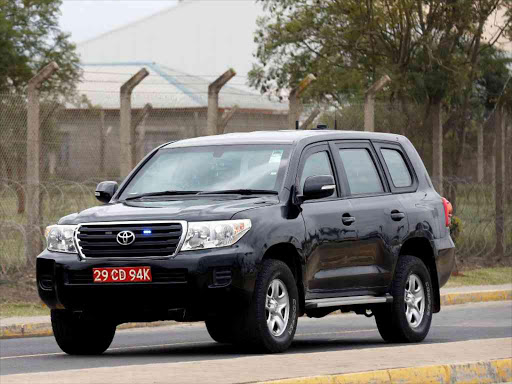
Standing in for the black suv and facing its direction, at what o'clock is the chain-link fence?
The chain-link fence is roughly at 4 o'clock from the black suv.

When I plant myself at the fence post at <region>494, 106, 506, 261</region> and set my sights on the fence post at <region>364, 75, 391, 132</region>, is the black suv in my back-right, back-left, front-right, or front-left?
front-left

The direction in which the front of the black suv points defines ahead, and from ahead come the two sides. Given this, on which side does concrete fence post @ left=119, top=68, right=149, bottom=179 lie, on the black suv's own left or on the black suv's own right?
on the black suv's own right

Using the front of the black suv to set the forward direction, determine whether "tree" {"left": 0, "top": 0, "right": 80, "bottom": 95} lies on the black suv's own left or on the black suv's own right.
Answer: on the black suv's own right

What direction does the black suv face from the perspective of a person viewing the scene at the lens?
facing the viewer and to the left of the viewer

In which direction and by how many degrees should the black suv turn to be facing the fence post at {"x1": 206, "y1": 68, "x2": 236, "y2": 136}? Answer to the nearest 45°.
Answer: approximately 135° to its right

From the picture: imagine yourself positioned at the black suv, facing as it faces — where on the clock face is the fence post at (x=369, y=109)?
The fence post is roughly at 5 o'clock from the black suv.
